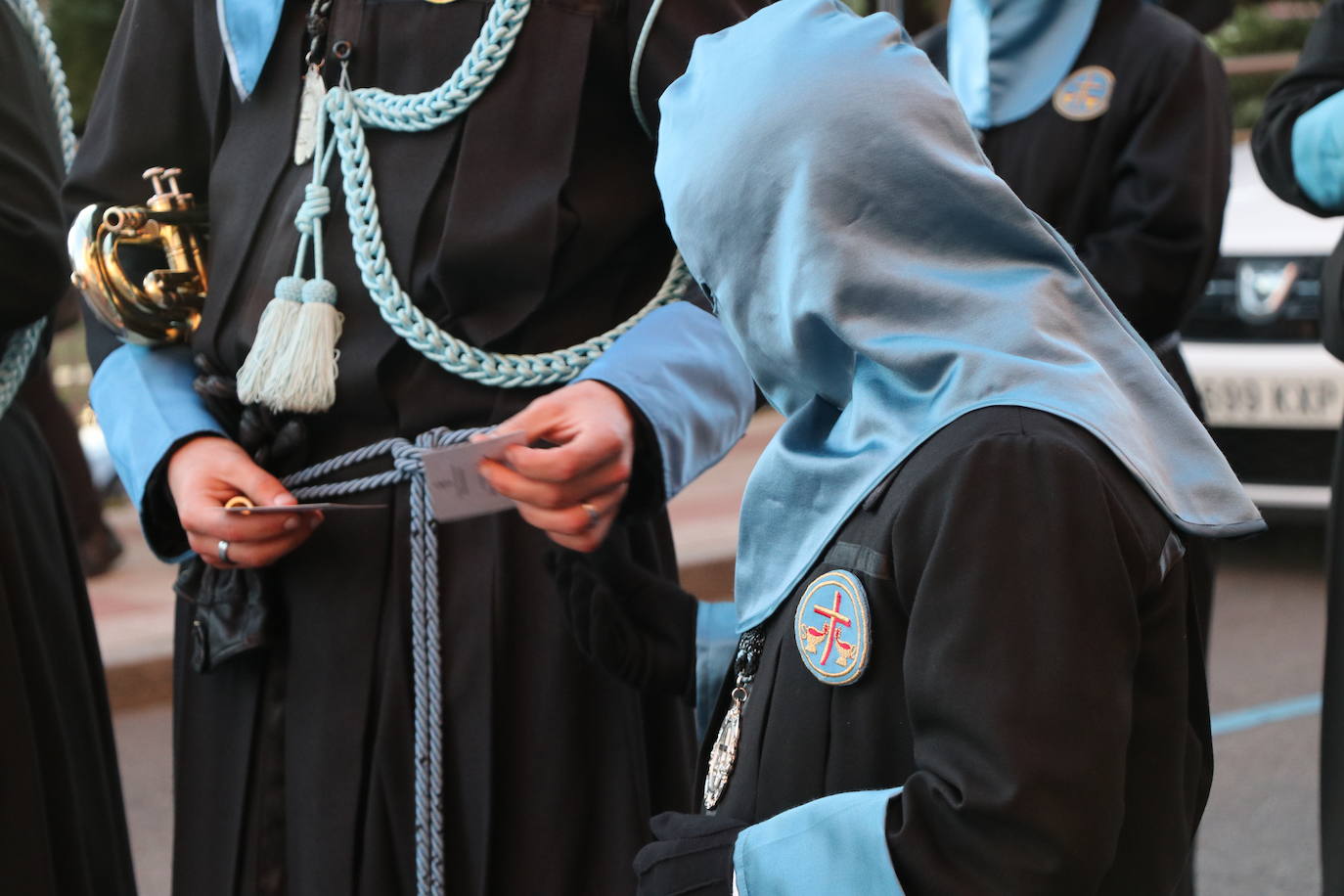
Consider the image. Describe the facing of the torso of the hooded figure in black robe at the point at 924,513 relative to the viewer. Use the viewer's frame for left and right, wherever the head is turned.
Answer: facing to the left of the viewer

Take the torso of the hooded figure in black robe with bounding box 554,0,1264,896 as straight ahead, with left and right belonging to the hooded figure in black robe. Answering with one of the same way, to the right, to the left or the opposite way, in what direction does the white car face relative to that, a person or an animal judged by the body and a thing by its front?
to the left

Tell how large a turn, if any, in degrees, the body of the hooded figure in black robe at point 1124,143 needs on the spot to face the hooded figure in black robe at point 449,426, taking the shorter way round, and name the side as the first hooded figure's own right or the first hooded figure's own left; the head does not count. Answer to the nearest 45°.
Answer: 0° — they already face them
